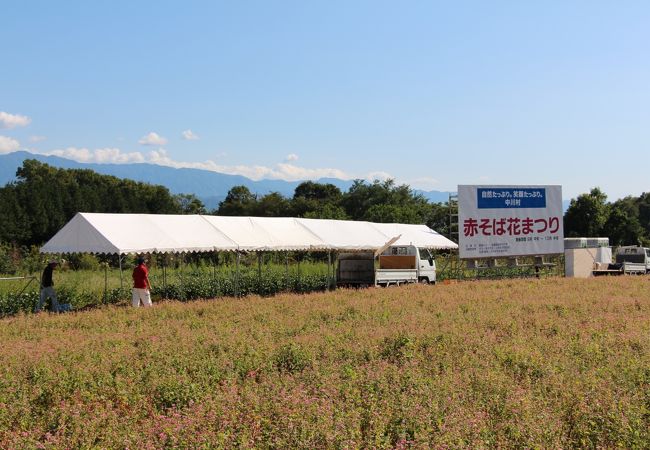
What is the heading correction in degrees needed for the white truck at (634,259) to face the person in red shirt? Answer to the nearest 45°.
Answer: approximately 135° to its right

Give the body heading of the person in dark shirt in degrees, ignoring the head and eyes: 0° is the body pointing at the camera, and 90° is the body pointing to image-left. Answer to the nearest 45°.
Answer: approximately 270°

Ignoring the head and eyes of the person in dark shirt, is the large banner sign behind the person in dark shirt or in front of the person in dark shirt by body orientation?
in front

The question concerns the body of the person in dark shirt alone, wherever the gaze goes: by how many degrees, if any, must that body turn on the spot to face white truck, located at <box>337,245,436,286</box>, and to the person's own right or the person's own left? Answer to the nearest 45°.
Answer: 0° — they already face it

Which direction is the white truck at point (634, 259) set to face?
to the viewer's right
